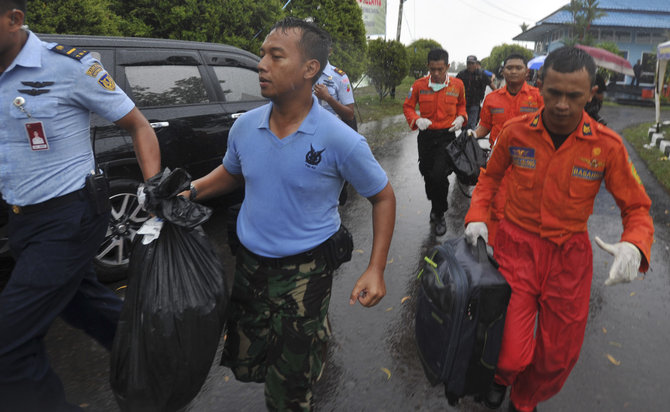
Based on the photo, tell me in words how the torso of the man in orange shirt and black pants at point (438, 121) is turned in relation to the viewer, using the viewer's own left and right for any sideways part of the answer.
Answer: facing the viewer

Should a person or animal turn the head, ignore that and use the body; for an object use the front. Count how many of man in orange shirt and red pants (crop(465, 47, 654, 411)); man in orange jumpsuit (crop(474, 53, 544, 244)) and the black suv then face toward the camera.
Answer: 2

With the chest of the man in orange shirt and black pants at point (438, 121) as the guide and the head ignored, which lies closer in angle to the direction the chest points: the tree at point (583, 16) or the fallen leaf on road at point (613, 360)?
the fallen leaf on road

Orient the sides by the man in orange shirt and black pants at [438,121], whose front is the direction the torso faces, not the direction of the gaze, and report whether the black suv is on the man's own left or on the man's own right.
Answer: on the man's own right

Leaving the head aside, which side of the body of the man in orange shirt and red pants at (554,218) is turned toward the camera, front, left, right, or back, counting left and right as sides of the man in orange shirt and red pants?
front

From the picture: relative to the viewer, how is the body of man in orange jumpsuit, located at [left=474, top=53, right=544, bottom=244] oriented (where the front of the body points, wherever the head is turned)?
toward the camera

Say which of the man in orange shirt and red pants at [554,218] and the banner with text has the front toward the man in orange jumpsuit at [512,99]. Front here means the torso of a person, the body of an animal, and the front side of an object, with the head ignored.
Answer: the banner with text
